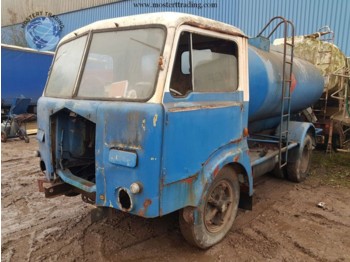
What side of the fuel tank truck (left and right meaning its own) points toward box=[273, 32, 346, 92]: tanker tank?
back

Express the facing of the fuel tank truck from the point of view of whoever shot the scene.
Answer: facing the viewer and to the left of the viewer
